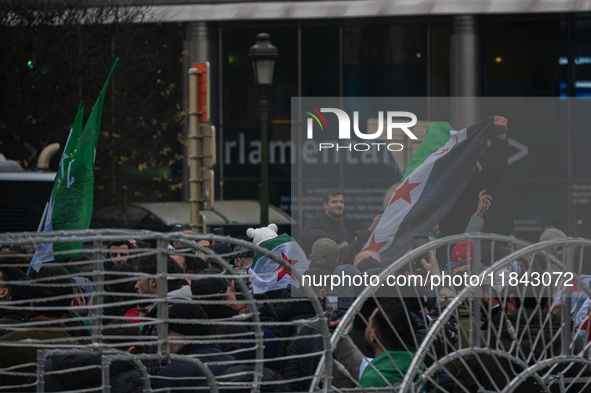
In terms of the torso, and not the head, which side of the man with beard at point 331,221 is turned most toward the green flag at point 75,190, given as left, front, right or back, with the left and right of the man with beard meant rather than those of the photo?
right

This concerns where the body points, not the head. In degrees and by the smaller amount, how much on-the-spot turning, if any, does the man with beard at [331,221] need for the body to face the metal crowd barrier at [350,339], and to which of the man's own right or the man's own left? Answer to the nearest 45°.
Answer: approximately 45° to the man's own right

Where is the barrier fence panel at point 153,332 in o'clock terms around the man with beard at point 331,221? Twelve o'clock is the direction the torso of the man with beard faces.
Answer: The barrier fence panel is roughly at 2 o'clock from the man with beard.

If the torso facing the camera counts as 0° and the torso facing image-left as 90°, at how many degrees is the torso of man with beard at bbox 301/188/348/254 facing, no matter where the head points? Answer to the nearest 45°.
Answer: approximately 315°
